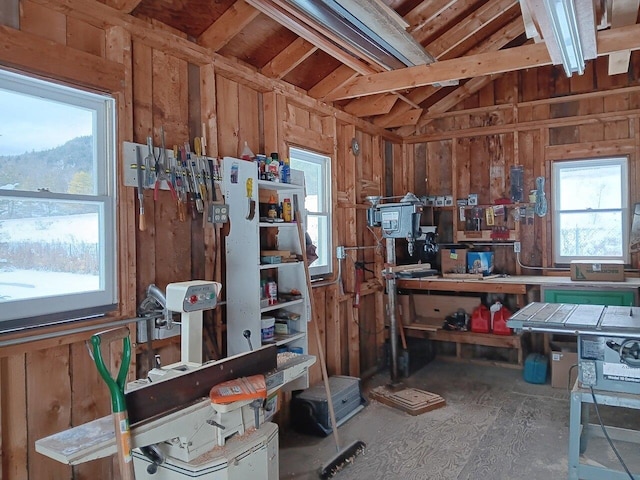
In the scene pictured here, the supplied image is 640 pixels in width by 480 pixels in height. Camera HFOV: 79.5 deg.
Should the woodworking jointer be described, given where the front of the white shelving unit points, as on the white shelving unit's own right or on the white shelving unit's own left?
on the white shelving unit's own right

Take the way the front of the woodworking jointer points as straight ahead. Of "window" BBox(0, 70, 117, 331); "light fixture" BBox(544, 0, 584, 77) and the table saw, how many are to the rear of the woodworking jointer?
1

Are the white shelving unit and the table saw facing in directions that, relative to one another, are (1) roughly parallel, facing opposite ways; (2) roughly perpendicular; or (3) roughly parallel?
roughly perpendicular

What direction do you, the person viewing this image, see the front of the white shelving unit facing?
facing the viewer and to the right of the viewer

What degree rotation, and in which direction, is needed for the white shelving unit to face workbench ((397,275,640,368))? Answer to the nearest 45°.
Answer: approximately 90° to its left

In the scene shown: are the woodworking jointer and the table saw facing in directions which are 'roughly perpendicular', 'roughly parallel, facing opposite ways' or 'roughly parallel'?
roughly perpendicular

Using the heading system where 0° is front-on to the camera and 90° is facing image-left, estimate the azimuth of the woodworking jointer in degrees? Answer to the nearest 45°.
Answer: approximately 315°

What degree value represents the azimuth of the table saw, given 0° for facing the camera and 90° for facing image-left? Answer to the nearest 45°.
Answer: approximately 0°

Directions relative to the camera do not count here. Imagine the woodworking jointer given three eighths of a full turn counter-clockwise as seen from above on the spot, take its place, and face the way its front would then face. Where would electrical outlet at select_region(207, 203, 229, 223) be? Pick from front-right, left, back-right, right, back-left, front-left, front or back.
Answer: front

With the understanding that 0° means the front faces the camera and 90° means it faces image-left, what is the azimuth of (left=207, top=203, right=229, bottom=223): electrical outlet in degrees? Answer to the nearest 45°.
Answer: approximately 315°

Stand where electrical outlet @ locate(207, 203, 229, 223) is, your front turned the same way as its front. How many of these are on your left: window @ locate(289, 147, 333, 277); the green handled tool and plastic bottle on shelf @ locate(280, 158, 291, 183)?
2

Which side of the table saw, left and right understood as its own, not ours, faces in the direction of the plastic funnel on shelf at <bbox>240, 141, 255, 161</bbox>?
right

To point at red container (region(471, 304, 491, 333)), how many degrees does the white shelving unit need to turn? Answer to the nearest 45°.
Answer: approximately 90° to its left
